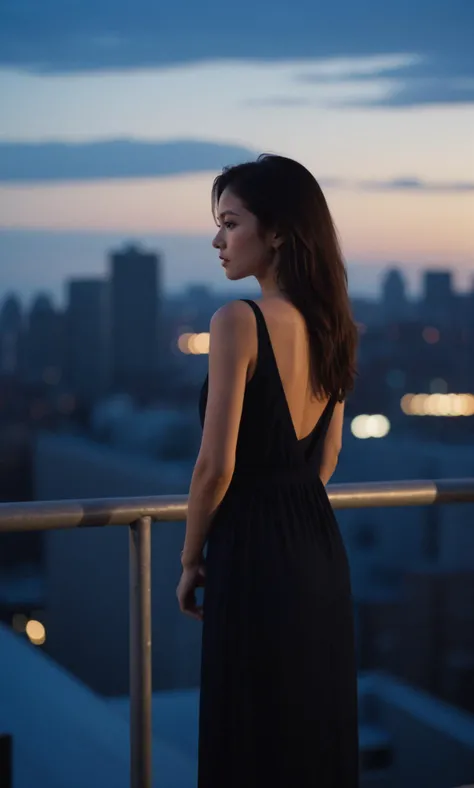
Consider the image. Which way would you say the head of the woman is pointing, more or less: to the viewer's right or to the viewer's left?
to the viewer's left

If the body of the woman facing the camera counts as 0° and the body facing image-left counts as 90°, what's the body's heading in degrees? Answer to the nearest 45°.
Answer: approximately 135°
